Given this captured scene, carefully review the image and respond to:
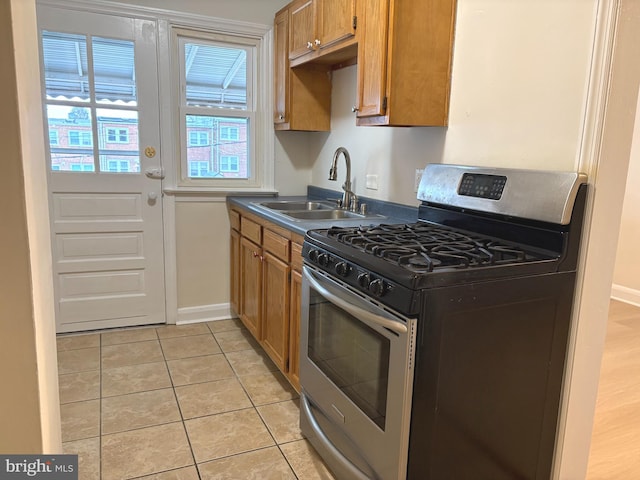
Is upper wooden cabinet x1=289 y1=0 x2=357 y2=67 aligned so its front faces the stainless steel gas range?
no

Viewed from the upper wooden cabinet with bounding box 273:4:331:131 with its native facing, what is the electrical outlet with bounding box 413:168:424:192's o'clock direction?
The electrical outlet is roughly at 8 o'clock from the upper wooden cabinet.

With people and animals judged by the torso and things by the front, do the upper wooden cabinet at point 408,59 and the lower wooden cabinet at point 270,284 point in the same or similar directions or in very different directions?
same or similar directions

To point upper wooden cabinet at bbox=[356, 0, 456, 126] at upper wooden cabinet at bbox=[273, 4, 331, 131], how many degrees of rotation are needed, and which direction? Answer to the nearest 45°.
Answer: approximately 90° to its right

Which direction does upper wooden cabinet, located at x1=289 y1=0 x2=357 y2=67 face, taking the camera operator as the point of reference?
facing the viewer and to the left of the viewer

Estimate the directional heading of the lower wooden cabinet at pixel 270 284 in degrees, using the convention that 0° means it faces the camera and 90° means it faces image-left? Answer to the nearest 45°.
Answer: approximately 90°

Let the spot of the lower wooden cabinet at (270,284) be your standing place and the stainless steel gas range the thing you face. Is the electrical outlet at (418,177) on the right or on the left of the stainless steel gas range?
left

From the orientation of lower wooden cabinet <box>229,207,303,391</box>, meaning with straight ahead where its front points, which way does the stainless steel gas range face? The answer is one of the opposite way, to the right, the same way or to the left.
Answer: the same way

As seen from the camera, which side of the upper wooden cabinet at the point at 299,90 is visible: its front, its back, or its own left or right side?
left

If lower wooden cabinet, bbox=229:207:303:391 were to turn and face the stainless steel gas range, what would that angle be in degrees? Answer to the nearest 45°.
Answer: approximately 135° to its left

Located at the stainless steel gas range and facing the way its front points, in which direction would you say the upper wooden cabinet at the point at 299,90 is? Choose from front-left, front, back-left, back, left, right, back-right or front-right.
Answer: right

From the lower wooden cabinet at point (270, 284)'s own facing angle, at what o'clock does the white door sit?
The white door is roughly at 1 o'clock from the lower wooden cabinet.

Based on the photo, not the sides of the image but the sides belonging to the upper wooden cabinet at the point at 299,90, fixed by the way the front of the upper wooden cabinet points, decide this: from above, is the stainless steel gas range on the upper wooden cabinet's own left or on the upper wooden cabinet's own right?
on the upper wooden cabinet's own left

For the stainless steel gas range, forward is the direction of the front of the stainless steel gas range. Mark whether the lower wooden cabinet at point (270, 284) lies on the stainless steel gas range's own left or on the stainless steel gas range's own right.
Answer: on the stainless steel gas range's own right

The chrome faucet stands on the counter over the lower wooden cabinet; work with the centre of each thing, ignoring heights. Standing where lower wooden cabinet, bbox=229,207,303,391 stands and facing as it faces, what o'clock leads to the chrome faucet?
The chrome faucet is roughly at 5 o'clock from the lower wooden cabinet.

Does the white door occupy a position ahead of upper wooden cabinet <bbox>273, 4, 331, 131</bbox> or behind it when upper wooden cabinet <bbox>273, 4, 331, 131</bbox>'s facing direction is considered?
ahead
